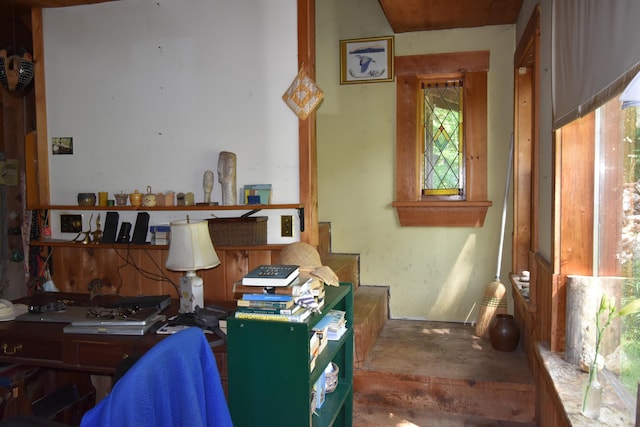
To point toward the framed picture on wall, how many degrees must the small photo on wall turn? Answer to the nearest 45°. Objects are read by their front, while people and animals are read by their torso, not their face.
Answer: approximately 90° to its left

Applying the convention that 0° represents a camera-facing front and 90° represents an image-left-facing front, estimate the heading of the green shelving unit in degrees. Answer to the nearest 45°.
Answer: approximately 270°

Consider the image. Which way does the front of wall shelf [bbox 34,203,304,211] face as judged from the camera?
facing the viewer

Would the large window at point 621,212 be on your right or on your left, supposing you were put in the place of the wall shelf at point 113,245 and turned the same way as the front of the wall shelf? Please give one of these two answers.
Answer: on your left

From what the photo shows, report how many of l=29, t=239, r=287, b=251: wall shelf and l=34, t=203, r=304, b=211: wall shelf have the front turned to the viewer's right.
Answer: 0

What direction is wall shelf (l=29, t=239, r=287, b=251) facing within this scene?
toward the camera

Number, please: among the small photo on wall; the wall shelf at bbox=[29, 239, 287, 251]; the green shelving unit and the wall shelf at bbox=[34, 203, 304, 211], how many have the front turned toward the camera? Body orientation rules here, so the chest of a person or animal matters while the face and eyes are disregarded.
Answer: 3

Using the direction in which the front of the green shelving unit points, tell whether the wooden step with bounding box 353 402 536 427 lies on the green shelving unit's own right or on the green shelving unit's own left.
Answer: on the green shelving unit's own left

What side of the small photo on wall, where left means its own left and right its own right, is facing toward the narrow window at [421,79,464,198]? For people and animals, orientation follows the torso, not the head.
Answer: left

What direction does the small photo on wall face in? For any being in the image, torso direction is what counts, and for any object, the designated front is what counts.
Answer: toward the camera

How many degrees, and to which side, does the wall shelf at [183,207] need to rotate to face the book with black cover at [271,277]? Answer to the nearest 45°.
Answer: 0° — it already faces it
